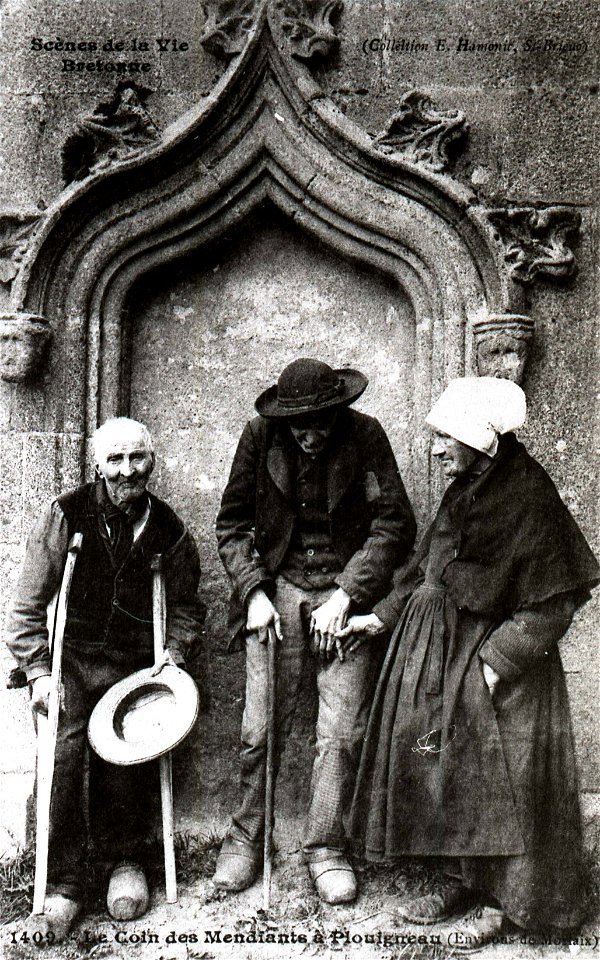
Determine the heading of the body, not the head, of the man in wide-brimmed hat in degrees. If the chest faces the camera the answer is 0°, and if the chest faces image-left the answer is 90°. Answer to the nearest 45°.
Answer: approximately 0°

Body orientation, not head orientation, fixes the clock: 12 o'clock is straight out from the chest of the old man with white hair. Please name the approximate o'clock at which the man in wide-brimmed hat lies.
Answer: The man in wide-brimmed hat is roughly at 9 o'clock from the old man with white hair.

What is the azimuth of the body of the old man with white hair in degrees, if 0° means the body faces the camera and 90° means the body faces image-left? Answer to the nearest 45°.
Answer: approximately 0°

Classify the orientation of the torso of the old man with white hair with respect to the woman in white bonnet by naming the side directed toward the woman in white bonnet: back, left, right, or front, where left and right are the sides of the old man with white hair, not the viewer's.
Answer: left

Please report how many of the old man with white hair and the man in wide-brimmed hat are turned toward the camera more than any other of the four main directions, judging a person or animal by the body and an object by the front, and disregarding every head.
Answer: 2

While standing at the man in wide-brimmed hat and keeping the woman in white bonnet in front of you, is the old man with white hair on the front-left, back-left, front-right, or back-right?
back-right

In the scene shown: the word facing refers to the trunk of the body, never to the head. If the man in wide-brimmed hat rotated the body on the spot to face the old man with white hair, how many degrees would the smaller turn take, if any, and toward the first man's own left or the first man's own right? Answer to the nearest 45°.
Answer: approximately 90° to the first man's own right

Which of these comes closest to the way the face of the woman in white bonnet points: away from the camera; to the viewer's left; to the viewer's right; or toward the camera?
to the viewer's left

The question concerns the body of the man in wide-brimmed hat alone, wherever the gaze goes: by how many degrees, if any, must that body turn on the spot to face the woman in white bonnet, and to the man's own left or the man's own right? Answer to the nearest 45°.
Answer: approximately 45° to the man's own left

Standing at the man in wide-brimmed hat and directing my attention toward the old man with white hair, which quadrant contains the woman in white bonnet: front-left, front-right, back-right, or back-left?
back-left
